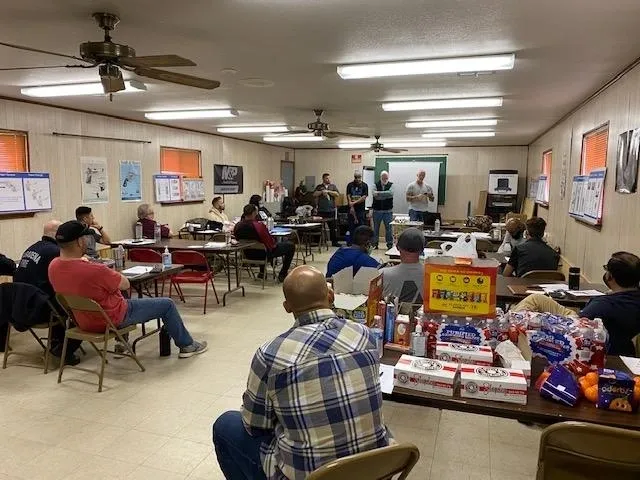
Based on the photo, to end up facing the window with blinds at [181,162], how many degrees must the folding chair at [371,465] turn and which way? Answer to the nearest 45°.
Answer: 0° — it already faces it

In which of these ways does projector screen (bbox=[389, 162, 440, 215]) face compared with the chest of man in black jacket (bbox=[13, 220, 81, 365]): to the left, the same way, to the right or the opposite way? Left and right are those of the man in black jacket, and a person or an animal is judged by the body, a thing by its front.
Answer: the opposite way

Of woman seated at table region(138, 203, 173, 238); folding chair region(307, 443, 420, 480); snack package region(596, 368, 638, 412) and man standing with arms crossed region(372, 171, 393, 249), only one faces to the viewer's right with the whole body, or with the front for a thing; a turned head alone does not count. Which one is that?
the woman seated at table

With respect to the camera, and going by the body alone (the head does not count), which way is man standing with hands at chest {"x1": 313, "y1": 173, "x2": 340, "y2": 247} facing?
toward the camera

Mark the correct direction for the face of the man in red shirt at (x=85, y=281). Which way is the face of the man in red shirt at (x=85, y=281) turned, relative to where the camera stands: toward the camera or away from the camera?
away from the camera

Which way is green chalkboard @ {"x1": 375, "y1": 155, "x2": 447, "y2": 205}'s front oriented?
toward the camera

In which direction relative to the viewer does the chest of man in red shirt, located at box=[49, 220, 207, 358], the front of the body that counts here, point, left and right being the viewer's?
facing away from the viewer and to the right of the viewer

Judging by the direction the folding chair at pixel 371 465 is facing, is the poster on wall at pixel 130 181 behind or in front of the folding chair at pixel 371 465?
in front

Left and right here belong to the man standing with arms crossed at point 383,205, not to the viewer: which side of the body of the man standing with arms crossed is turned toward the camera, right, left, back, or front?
front

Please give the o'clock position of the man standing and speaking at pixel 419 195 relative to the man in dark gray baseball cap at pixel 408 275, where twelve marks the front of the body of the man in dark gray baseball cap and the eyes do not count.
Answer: The man standing and speaking is roughly at 12 o'clock from the man in dark gray baseball cap.

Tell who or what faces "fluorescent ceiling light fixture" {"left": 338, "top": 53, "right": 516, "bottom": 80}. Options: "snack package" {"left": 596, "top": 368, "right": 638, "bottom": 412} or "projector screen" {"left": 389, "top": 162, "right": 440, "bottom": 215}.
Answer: the projector screen

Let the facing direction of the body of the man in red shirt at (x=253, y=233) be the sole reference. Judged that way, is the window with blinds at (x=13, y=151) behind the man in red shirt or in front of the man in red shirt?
behind

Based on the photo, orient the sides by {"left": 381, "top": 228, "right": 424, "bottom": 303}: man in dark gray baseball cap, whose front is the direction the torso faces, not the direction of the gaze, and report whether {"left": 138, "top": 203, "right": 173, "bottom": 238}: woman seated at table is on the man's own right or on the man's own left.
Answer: on the man's own left

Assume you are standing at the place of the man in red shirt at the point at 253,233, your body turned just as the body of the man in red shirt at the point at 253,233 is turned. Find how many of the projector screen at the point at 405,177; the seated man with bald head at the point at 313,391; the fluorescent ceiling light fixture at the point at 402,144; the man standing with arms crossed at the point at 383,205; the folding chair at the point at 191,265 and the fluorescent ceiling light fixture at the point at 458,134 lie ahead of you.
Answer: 4

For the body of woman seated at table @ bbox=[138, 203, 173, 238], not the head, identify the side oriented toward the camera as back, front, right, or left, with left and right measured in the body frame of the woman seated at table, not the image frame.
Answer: right
